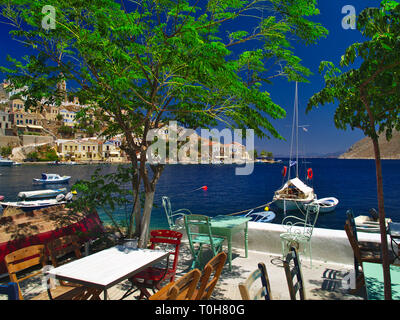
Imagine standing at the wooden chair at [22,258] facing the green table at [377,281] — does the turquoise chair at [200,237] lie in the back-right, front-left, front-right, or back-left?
front-left

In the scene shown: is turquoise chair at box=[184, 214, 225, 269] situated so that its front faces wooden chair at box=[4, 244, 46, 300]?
no

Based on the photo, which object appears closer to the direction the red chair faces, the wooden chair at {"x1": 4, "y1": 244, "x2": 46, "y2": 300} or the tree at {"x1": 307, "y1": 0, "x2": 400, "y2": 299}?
the wooden chair

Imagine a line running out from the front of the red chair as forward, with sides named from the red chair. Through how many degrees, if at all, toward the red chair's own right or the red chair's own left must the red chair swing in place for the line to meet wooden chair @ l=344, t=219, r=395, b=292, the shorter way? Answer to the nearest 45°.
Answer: approximately 135° to the red chair's own left

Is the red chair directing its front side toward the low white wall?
no

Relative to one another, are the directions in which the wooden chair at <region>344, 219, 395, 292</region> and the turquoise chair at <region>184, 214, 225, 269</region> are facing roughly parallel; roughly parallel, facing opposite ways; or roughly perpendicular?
roughly perpendicular

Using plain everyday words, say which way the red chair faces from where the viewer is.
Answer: facing the viewer and to the left of the viewer

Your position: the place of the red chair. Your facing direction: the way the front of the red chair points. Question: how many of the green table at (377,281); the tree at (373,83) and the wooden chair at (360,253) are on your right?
0

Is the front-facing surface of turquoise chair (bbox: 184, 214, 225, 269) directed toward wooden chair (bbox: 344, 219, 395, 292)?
no
